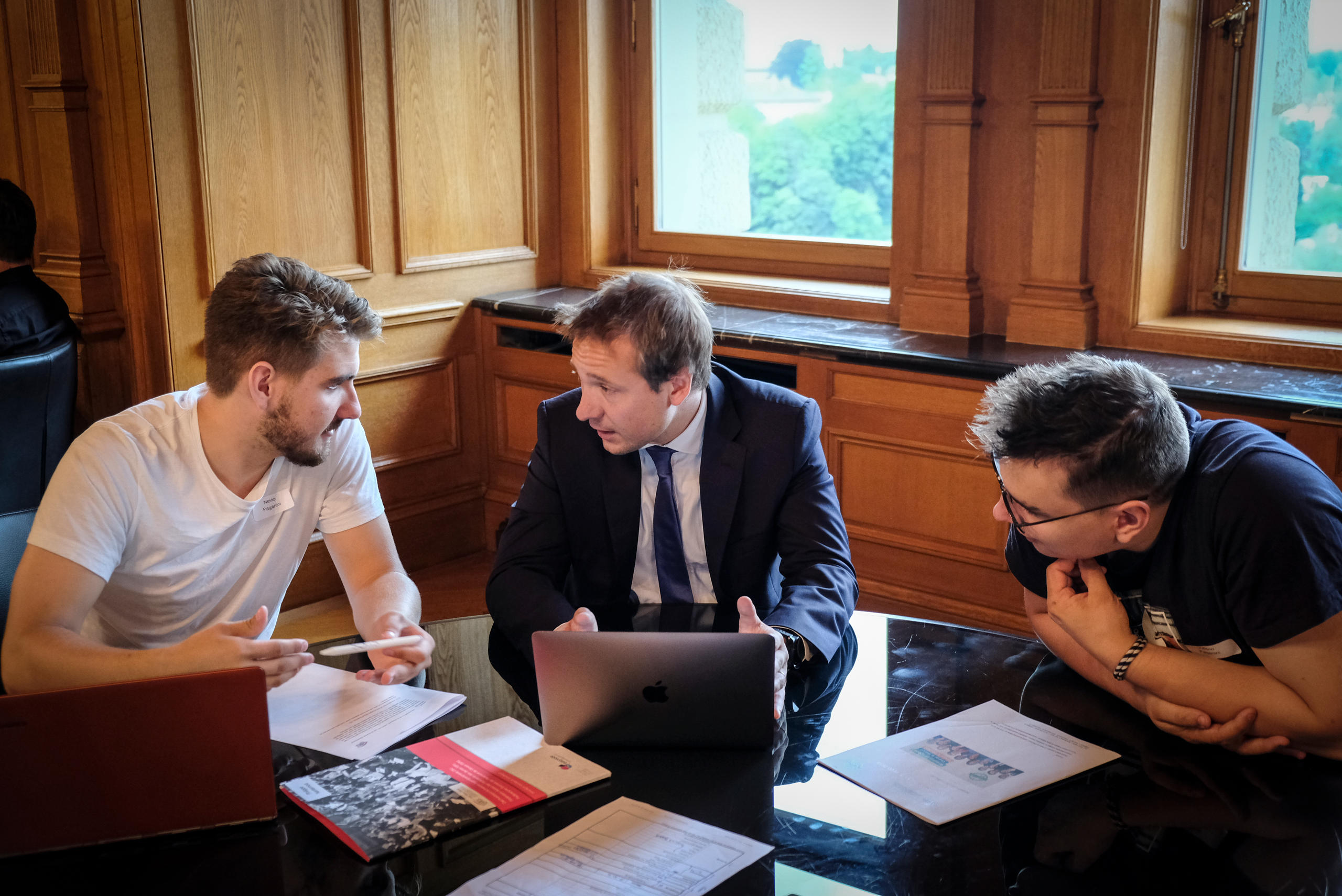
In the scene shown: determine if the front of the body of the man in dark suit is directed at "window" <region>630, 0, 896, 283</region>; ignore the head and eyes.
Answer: no

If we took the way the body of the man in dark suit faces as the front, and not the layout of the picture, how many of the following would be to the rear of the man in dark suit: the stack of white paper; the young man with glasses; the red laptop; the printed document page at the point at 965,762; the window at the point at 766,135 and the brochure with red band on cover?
1

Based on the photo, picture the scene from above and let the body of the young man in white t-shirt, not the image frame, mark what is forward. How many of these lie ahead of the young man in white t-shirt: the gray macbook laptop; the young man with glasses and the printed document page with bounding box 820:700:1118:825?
3

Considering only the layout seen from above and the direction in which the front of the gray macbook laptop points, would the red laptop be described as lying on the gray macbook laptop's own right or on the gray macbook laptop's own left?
on the gray macbook laptop's own left

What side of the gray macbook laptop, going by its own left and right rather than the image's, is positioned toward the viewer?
back

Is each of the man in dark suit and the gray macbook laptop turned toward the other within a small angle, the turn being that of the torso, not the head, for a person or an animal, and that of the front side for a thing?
yes

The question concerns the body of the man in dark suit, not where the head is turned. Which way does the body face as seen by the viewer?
toward the camera

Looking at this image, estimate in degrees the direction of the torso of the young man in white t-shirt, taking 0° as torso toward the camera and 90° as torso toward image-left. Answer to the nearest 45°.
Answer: approximately 315°

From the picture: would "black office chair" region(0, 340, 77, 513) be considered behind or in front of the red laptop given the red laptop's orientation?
in front

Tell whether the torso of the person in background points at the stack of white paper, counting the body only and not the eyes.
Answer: no

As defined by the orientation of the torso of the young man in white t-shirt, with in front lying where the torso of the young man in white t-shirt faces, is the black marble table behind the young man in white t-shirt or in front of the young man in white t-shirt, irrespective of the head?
in front

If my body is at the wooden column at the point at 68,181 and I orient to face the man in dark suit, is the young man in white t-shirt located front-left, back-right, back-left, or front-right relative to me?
front-right

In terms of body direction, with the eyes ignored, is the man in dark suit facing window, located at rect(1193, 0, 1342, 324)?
no

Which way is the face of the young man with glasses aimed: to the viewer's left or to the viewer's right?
to the viewer's left

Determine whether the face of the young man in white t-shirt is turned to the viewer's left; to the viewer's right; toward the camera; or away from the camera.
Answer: to the viewer's right

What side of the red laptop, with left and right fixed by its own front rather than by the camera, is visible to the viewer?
back

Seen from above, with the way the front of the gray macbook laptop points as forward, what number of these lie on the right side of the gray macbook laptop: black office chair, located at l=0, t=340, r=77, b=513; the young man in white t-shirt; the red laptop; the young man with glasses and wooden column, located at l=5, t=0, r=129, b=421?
1

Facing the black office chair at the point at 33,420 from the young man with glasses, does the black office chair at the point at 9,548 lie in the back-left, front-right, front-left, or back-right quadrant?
front-left

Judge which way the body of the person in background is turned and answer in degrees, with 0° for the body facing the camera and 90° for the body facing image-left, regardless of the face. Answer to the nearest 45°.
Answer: approximately 180°

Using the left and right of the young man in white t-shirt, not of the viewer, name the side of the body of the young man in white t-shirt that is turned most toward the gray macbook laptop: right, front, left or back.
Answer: front

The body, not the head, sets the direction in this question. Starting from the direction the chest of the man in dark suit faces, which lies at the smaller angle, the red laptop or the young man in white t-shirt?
the red laptop
